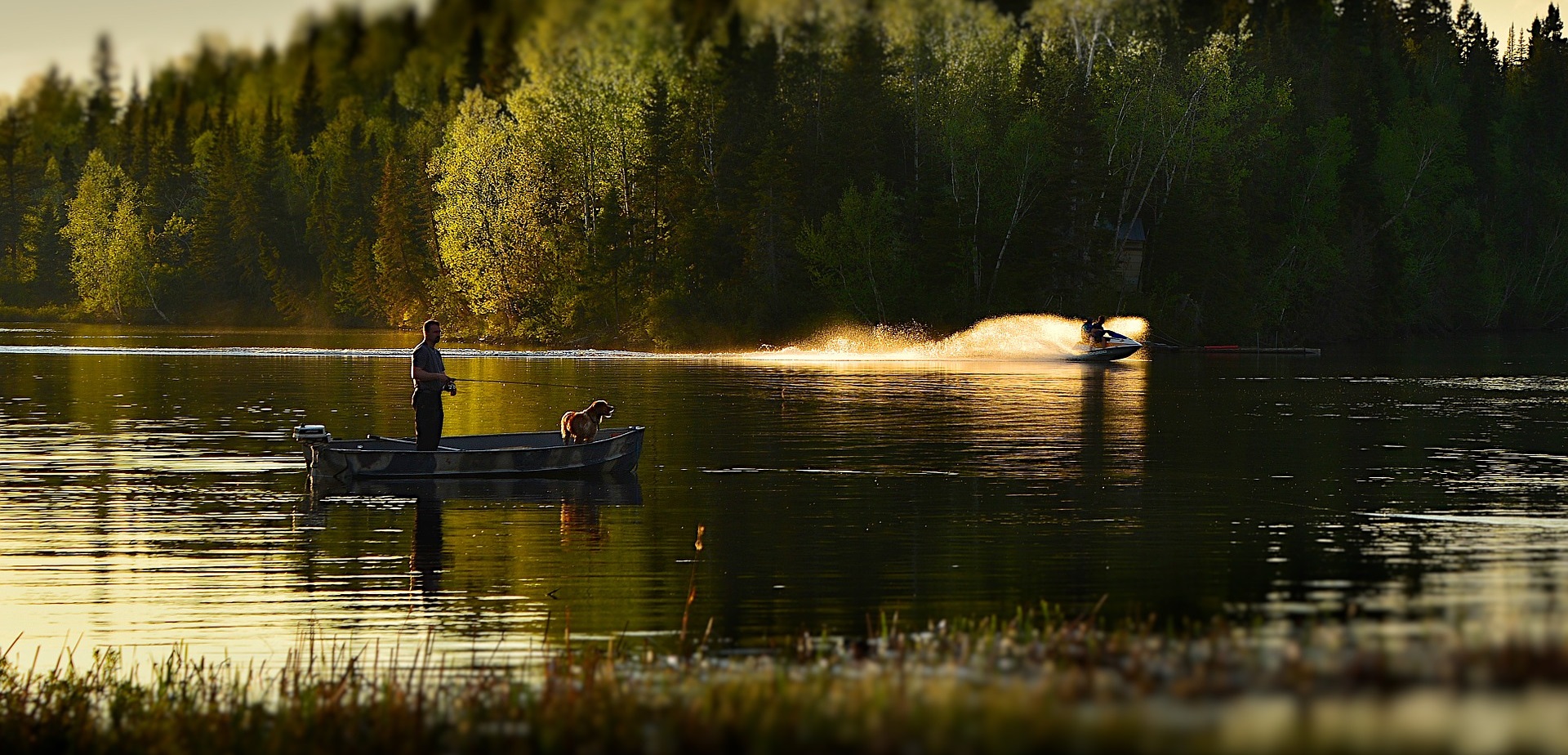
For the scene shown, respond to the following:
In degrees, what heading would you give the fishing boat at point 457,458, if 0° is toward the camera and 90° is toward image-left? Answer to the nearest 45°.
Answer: approximately 270°

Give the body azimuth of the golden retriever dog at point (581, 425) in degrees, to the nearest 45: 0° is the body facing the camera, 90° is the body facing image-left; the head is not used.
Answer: approximately 270°

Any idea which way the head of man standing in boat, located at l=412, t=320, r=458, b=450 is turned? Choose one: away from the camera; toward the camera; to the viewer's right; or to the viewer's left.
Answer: to the viewer's right
